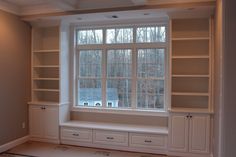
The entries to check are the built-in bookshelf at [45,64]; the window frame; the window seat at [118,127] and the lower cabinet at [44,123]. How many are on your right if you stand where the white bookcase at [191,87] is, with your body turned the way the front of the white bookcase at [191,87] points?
4

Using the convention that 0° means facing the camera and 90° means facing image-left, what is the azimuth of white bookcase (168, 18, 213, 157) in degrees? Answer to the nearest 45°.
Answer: approximately 0°

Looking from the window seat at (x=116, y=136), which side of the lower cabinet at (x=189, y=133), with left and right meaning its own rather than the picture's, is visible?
right

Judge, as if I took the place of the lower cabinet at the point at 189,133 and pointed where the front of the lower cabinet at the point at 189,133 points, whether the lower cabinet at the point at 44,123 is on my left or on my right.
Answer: on my right

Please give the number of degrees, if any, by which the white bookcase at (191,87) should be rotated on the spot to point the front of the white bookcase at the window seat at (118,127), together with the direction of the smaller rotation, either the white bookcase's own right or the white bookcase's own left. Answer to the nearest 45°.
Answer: approximately 90° to the white bookcase's own right

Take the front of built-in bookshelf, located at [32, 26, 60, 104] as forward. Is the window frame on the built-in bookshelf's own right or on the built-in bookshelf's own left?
on the built-in bookshelf's own left

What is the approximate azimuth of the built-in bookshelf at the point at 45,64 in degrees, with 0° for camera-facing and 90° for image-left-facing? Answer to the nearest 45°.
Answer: approximately 45°

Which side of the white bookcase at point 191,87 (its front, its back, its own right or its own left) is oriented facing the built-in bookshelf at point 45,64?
right

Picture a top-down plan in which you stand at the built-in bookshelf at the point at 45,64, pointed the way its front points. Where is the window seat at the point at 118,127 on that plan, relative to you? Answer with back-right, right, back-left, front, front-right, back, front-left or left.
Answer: left
